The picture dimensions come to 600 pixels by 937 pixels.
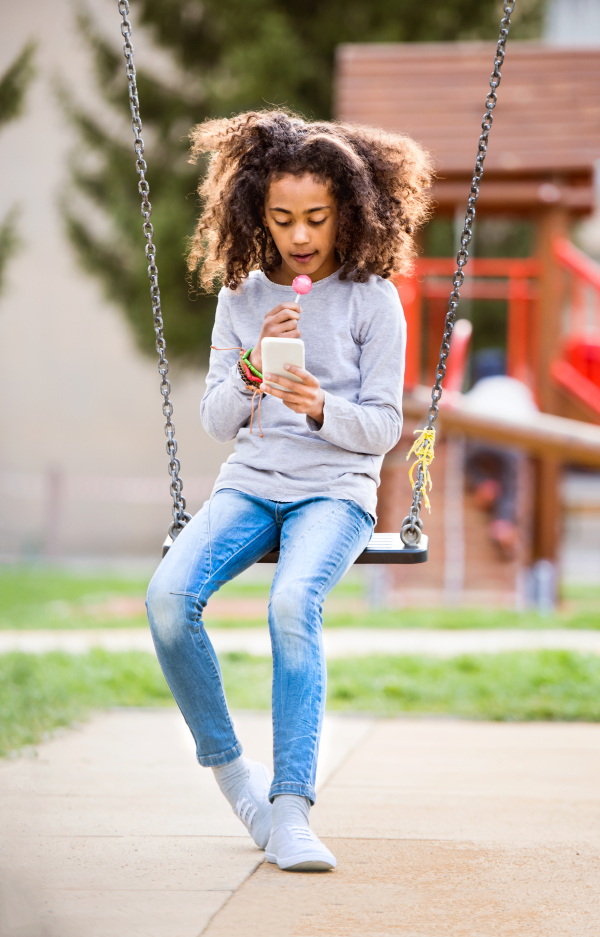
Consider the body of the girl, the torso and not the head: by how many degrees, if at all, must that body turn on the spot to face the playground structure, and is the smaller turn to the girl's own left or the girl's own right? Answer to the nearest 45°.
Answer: approximately 180°

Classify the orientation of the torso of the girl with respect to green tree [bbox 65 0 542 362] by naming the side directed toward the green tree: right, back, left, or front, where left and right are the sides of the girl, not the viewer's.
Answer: back

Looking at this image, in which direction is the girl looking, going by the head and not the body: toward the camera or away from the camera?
toward the camera

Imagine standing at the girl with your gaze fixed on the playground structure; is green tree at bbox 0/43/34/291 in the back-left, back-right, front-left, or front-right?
front-left

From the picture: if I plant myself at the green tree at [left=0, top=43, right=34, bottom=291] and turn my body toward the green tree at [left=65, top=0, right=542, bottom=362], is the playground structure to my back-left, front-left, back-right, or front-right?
front-right

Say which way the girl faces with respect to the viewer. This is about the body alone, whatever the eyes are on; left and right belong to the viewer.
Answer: facing the viewer

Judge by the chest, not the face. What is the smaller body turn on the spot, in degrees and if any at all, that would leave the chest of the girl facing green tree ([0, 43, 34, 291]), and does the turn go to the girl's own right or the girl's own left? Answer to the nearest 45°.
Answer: approximately 135° to the girl's own right
